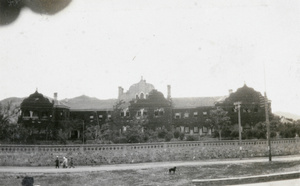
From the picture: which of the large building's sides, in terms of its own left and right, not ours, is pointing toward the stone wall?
front

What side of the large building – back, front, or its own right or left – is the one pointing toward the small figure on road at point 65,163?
front

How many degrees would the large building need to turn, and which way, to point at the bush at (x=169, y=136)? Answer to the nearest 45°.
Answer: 0° — it already faces it
